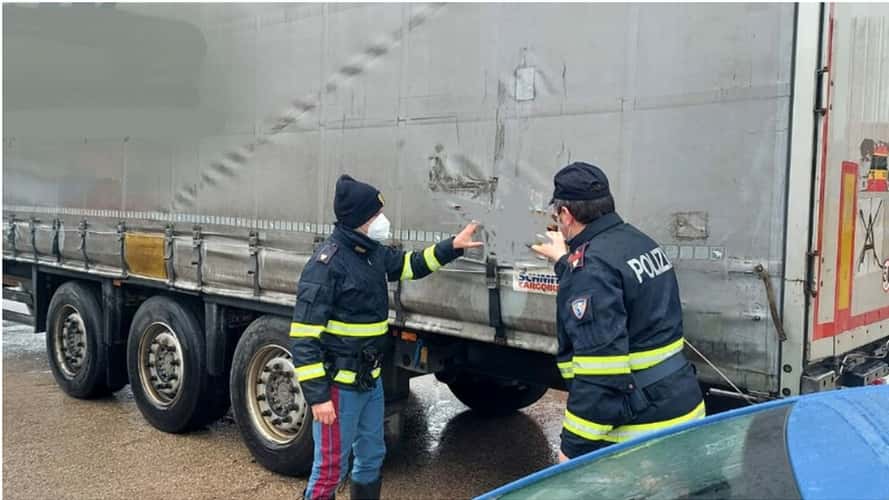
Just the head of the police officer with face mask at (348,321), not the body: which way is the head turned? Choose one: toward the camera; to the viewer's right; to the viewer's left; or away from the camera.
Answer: to the viewer's right

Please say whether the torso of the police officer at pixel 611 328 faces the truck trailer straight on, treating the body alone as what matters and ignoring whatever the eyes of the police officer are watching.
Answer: yes

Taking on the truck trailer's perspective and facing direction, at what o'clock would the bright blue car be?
The bright blue car is roughly at 7 o'clock from the truck trailer.

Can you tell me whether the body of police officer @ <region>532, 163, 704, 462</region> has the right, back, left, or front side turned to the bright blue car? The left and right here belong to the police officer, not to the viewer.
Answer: back

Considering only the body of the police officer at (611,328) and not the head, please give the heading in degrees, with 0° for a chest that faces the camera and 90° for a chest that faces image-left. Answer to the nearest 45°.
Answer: approximately 135°

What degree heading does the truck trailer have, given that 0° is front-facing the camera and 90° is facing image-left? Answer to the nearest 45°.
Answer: approximately 135°
